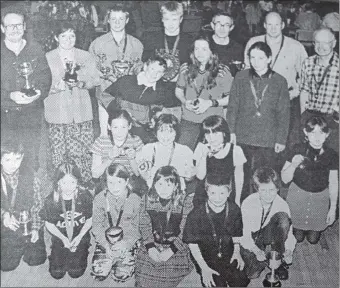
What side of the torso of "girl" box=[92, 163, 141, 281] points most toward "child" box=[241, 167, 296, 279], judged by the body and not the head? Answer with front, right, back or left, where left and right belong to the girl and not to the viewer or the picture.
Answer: left

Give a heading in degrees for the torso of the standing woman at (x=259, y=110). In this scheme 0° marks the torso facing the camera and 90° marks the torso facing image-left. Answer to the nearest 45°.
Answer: approximately 0°

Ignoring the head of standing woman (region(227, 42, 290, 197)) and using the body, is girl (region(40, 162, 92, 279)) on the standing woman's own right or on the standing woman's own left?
on the standing woman's own right

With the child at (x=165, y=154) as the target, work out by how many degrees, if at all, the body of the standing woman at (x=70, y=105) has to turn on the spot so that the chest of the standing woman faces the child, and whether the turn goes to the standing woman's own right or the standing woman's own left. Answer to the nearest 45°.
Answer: approximately 90° to the standing woman's own left

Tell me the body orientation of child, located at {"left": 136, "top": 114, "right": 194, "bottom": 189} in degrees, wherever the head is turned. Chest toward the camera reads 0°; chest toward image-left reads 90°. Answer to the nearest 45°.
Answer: approximately 0°
